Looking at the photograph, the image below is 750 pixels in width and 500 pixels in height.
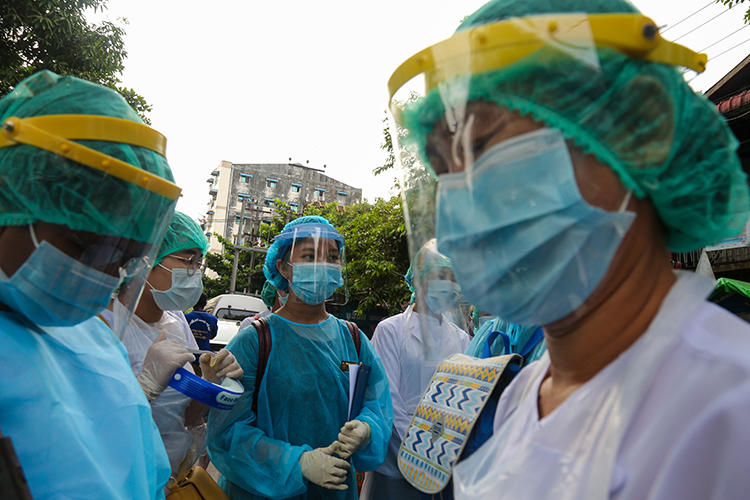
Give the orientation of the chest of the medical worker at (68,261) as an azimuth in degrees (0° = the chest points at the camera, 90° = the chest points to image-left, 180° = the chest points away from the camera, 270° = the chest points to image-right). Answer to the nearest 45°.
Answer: approximately 315°

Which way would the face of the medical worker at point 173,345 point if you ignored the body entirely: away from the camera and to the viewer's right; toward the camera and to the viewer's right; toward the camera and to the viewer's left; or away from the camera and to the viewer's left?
toward the camera and to the viewer's right

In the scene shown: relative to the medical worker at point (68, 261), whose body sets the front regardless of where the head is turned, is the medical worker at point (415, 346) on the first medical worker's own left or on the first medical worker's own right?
on the first medical worker's own left

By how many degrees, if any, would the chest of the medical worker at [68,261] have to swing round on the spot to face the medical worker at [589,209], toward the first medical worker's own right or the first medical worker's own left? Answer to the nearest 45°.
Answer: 0° — they already face them

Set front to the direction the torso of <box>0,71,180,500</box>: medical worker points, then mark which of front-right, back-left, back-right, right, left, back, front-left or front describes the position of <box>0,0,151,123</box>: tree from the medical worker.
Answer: back-left
